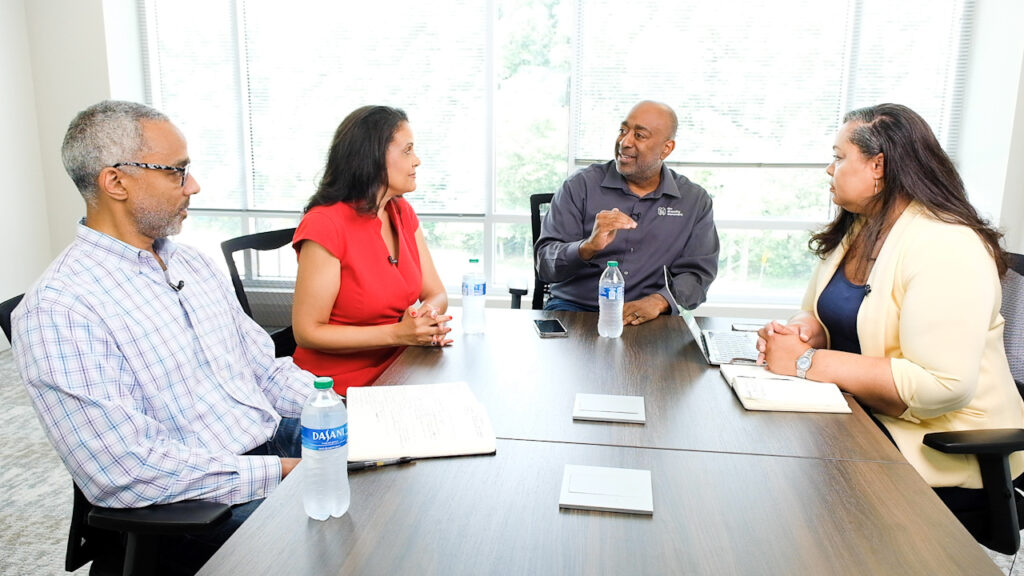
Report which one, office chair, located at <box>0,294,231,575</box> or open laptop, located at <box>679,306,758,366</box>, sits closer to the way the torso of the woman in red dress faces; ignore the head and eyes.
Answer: the open laptop

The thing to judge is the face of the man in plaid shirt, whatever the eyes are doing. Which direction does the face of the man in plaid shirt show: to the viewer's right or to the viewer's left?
to the viewer's right

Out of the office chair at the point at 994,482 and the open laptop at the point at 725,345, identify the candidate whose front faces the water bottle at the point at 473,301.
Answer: the office chair

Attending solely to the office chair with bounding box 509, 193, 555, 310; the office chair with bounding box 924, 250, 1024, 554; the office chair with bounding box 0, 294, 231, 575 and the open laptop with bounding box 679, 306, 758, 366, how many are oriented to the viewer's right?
2

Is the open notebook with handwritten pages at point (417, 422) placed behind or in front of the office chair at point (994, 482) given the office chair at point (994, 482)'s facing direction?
in front

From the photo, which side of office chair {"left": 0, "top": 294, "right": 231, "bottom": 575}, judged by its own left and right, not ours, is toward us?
right

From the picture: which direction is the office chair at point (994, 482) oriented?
to the viewer's left

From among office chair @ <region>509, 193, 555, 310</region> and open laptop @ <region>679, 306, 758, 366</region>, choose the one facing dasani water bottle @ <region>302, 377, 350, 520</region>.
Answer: the office chair

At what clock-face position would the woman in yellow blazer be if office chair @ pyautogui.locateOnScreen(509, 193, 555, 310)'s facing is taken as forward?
The woman in yellow blazer is roughly at 11 o'clock from the office chair.

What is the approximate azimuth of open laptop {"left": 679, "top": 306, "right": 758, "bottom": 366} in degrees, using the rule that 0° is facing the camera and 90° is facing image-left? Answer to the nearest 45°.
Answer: approximately 270°

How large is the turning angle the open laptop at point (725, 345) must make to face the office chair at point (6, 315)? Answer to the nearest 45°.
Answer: approximately 135° to its right

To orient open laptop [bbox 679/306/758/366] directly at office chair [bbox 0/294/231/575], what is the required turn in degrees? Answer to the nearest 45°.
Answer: approximately 135° to its right

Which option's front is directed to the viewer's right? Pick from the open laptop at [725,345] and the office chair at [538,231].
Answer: the open laptop

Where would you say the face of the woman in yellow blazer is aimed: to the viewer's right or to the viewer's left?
to the viewer's left

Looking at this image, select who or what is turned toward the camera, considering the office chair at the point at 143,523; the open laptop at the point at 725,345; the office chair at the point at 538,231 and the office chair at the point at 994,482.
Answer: the office chair at the point at 538,231

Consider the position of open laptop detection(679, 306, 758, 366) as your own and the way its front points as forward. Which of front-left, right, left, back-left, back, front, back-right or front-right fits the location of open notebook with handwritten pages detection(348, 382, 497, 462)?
back-right

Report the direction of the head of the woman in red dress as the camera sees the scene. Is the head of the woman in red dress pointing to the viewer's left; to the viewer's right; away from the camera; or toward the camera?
to the viewer's right
